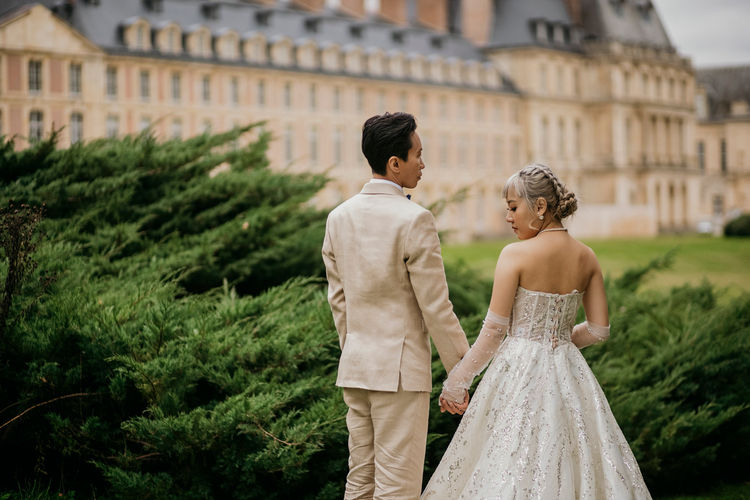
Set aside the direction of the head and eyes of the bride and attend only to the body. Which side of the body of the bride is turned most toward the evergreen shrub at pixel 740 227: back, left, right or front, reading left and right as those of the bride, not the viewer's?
front

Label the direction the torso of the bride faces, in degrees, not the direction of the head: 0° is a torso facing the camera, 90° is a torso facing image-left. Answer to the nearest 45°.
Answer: approximately 180°

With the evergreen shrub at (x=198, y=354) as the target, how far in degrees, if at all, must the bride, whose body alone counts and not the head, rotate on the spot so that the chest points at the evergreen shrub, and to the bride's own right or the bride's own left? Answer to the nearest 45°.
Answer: approximately 45° to the bride's own left

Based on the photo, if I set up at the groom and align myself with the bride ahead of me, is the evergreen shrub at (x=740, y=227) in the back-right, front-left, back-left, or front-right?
front-left

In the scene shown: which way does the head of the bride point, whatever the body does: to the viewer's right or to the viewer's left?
to the viewer's left
